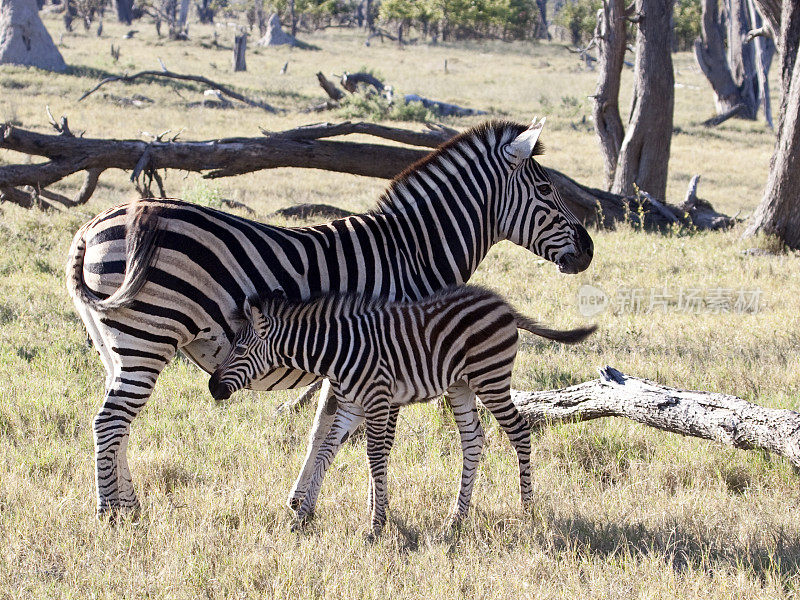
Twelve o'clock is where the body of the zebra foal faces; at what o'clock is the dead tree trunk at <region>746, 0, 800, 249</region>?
The dead tree trunk is roughly at 4 o'clock from the zebra foal.

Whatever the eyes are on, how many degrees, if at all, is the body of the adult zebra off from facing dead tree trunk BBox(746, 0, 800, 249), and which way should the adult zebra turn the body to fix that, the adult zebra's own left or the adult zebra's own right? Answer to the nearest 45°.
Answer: approximately 45° to the adult zebra's own left

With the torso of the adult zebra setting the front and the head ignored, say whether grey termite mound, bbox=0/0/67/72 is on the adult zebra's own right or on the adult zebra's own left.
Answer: on the adult zebra's own left

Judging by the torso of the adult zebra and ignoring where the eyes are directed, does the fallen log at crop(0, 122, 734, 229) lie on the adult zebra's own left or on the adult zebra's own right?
on the adult zebra's own left

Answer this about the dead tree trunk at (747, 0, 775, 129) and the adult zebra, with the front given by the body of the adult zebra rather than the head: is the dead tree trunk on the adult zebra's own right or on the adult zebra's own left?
on the adult zebra's own left

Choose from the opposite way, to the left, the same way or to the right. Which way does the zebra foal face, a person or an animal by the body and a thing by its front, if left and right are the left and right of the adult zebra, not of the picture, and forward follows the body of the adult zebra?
the opposite way

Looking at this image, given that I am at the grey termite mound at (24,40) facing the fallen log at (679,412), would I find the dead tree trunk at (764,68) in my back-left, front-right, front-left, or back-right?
front-left

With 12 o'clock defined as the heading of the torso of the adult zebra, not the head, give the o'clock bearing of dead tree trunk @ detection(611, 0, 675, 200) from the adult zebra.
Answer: The dead tree trunk is roughly at 10 o'clock from the adult zebra.

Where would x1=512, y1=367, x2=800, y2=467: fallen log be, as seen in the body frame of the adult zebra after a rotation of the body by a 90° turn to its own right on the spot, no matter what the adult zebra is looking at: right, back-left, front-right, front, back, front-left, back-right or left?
left

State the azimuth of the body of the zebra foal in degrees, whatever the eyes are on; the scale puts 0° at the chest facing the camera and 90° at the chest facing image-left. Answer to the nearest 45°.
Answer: approximately 90°

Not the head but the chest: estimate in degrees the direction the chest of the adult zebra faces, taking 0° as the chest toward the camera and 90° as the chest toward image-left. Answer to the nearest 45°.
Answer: approximately 270°
